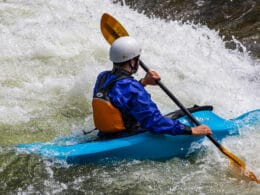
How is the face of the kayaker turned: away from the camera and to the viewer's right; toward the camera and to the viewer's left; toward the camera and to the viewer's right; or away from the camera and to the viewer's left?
away from the camera and to the viewer's right

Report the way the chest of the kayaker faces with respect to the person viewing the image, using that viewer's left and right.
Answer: facing away from the viewer and to the right of the viewer
